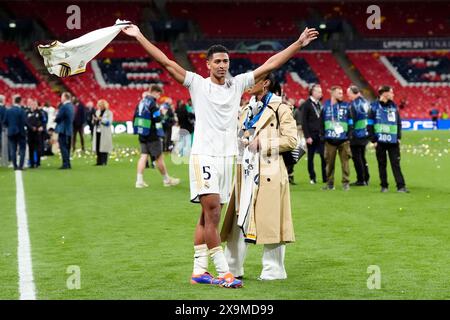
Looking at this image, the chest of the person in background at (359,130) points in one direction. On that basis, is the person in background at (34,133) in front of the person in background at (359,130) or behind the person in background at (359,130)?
in front

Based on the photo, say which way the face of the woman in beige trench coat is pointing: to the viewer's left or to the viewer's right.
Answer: to the viewer's left

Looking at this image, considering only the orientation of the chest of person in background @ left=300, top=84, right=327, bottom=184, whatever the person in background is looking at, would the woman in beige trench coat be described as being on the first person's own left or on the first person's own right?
on the first person's own right

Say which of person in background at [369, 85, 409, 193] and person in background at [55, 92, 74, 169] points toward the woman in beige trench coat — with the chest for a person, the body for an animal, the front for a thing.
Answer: person in background at [369, 85, 409, 193]

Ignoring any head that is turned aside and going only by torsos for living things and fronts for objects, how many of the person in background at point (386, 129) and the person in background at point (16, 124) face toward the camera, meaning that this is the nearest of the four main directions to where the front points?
1

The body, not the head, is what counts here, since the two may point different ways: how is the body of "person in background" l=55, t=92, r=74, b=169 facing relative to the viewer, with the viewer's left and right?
facing to the left of the viewer
